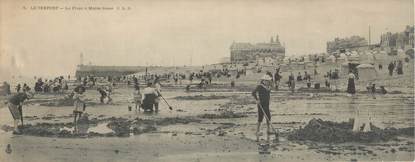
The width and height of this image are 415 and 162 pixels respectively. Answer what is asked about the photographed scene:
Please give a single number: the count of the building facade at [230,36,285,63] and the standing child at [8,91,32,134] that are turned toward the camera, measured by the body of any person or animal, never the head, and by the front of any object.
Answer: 1

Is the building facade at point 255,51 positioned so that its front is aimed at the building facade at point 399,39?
no

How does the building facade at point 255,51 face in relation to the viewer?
toward the camera

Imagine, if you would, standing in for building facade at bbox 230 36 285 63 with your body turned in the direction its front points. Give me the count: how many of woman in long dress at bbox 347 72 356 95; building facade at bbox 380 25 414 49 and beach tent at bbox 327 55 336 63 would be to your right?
0

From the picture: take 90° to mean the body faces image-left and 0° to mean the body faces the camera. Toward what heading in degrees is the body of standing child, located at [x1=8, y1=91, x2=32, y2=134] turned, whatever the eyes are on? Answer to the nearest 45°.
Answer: approximately 270°

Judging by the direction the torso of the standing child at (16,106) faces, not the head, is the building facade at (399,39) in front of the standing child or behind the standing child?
in front

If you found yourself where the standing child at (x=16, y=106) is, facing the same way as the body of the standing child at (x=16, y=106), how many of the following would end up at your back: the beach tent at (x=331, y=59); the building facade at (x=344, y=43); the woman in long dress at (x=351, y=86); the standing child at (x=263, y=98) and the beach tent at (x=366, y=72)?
0
